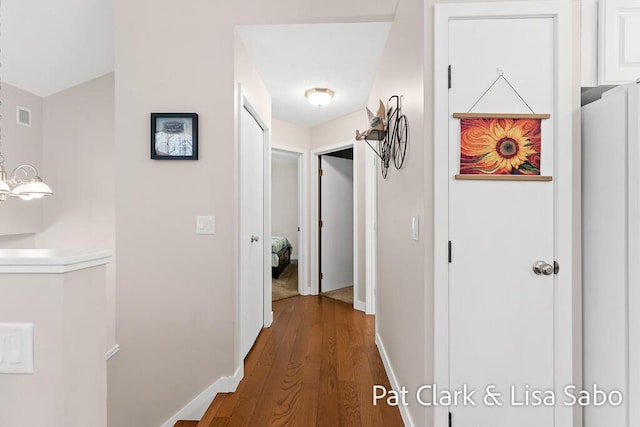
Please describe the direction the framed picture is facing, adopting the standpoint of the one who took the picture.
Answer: facing the viewer

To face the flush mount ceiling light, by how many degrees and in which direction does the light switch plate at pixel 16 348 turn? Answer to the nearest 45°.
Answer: approximately 135° to its left

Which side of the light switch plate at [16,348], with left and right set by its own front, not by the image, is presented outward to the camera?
front

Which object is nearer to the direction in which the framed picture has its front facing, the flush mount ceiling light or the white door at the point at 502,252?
the white door

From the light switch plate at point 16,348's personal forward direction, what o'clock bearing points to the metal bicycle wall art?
The metal bicycle wall art is roughly at 7 o'clock from the light switch plate.

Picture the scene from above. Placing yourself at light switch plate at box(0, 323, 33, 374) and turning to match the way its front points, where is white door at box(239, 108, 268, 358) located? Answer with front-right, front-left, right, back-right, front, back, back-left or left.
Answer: back-left

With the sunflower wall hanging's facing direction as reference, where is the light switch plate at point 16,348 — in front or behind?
in front
